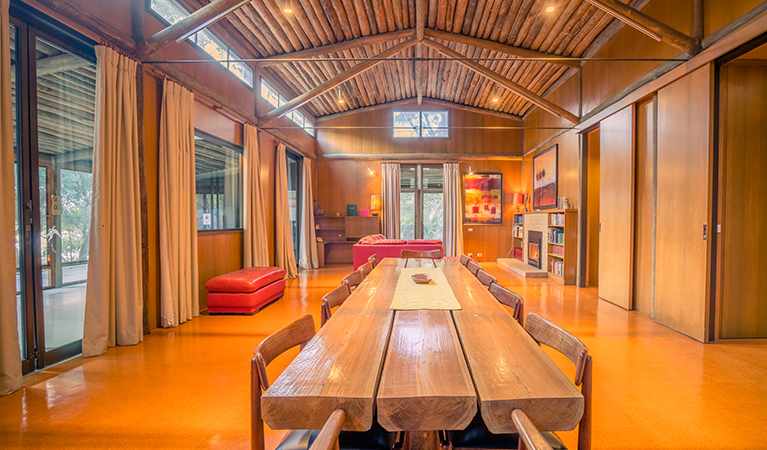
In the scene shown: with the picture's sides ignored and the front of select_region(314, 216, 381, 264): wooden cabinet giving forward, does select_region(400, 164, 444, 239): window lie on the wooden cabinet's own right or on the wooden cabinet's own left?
on the wooden cabinet's own left

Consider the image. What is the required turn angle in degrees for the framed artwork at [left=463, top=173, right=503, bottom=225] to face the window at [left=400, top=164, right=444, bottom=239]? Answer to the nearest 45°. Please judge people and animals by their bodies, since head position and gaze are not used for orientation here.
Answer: approximately 90° to its right

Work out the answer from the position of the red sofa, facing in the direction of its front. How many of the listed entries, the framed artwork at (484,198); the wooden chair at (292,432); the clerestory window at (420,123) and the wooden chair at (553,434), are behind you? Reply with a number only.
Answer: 2

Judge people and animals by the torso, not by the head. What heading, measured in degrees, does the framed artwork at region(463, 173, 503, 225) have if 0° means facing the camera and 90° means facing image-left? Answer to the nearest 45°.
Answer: approximately 0°

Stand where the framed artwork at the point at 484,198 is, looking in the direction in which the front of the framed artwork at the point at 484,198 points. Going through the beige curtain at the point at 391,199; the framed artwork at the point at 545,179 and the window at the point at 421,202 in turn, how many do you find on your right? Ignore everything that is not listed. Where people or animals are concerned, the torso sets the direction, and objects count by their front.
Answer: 2
